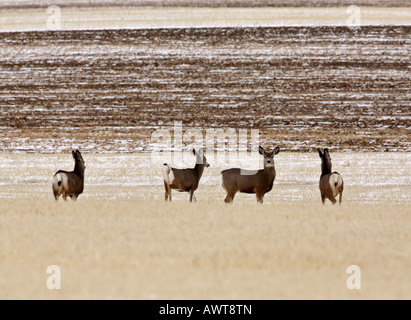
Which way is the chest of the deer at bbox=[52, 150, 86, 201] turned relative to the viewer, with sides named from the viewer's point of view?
facing away from the viewer and to the right of the viewer

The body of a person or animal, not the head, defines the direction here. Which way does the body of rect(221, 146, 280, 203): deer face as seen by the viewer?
to the viewer's right

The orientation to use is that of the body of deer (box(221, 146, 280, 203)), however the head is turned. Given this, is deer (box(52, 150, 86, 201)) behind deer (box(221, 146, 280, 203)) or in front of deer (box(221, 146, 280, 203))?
behind

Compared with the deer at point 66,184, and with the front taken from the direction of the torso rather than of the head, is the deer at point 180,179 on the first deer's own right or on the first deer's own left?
on the first deer's own right
